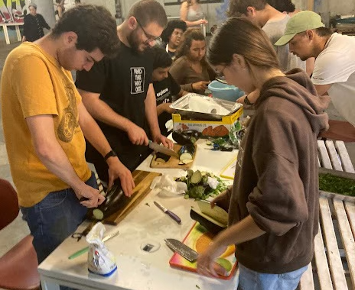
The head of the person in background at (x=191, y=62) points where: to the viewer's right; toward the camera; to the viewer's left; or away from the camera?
toward the camera

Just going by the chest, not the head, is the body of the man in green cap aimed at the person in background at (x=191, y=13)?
no

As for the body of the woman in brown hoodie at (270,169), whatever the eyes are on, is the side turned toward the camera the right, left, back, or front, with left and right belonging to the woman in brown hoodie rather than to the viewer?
left

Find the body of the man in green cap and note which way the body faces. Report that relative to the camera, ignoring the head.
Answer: to the viewer's left

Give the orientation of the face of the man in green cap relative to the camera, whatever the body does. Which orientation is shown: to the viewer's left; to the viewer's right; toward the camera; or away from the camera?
to the viewer's left

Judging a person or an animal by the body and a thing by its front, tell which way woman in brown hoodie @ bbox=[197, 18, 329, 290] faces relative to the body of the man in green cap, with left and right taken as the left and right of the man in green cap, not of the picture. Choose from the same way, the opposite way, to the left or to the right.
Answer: the same way

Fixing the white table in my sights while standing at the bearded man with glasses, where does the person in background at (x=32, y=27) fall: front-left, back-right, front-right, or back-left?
back-right

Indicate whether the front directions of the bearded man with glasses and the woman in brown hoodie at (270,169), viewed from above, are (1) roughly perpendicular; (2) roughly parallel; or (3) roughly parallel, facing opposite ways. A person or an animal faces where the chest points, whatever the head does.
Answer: roughly parallel, facing opposite ways

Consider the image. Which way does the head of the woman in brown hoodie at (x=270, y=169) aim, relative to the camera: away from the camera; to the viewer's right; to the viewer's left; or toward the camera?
to the viewer's left
